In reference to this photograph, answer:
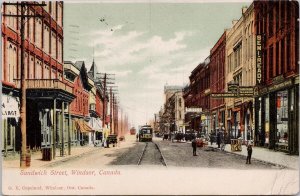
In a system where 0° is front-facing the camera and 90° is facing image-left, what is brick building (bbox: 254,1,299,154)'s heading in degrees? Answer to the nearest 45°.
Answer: approximately 45°

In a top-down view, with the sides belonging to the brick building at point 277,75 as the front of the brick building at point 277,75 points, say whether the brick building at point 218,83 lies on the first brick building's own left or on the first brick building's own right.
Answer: on the first brick building's own right

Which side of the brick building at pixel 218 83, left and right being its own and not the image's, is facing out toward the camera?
left

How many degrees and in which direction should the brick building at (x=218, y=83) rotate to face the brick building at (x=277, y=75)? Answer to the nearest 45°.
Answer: approximately 90° to its left
